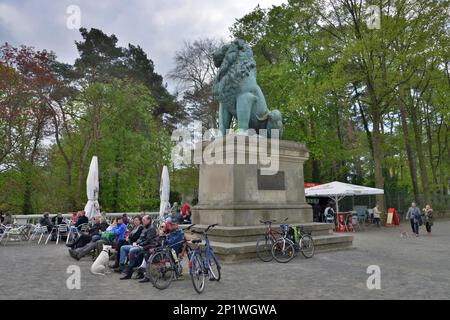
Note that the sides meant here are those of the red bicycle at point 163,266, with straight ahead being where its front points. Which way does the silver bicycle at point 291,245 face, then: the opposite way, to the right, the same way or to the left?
the opposite way

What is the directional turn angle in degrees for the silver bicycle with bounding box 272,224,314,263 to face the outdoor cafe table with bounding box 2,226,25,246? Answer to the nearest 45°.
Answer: approximately 45° to its right

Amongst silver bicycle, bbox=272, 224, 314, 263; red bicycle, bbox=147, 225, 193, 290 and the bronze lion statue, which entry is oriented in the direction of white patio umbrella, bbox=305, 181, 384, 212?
red bicycle, bbox=147, 225, 193, 290

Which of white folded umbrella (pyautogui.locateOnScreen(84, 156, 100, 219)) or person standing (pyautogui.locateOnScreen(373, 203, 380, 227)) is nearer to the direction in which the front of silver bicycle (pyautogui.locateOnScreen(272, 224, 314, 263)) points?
the white folded umbrella

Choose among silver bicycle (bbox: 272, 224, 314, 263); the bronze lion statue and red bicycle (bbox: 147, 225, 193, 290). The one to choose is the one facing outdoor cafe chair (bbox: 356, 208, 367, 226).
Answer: red bicycle (bbox: 147, 225, 193, 290)

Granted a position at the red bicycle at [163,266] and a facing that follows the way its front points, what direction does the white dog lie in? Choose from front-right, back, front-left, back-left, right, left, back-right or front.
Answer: left

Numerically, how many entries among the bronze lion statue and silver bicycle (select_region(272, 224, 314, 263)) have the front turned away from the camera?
0

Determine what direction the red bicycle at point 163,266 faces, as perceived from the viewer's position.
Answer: facing away from the viewer and to the right of the viewer

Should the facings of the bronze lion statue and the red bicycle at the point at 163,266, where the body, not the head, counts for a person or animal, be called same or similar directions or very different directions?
very different directions

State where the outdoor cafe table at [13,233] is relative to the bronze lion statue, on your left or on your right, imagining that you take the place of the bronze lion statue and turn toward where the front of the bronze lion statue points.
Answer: on your right

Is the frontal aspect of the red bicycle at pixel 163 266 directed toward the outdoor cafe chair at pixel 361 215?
yes
